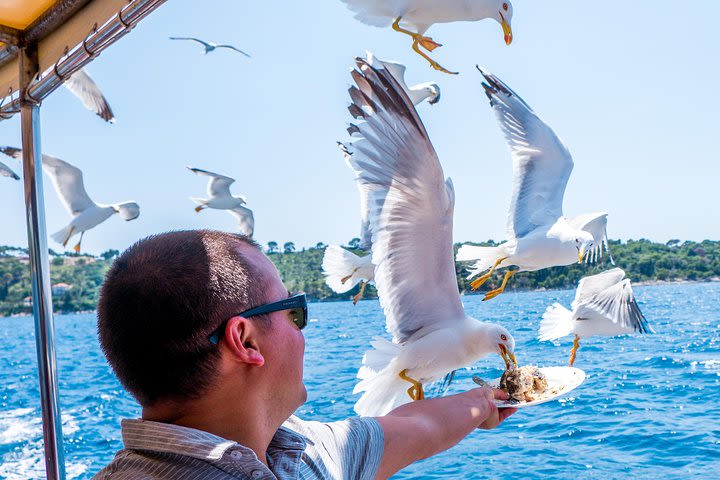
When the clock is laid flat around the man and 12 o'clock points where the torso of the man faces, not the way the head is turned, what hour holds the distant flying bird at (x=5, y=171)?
The distant flying bird is roughly at 8 o'clock from the man.

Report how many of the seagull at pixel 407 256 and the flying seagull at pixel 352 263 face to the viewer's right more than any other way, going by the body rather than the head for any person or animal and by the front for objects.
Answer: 2

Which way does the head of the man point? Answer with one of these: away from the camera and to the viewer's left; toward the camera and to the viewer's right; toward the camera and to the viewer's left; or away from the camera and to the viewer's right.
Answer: away from the camera and to the viewer's right

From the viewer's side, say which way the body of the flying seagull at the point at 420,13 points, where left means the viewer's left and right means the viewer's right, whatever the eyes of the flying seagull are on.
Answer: facing to the right of the viewer

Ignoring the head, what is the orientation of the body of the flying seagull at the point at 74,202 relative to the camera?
to the viewer's right

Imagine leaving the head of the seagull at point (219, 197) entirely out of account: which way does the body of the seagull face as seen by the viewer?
to the viewer's right

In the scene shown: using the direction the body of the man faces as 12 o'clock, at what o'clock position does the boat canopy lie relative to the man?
The boat canopy is roughly at 8 o'clock from the man.

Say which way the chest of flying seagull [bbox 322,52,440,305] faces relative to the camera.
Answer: to the viewer's right

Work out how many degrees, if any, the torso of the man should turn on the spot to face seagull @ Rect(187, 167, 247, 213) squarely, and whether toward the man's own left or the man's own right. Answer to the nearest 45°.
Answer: approximately 90° to the man's own left
